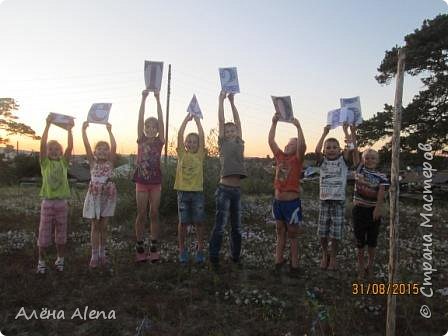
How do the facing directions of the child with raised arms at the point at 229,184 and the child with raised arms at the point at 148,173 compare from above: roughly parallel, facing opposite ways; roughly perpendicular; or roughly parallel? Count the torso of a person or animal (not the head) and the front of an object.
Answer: roughly parallel

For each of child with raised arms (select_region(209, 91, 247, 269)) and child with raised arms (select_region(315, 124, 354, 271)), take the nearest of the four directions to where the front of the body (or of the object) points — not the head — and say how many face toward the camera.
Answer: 2

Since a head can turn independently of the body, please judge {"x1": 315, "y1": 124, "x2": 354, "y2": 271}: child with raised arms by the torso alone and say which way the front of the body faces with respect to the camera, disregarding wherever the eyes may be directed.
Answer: toward the camera

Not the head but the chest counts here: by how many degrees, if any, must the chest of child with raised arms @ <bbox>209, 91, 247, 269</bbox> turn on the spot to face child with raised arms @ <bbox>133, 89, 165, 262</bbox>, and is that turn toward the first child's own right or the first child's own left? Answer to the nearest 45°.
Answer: approximately 90° to the first child's own right

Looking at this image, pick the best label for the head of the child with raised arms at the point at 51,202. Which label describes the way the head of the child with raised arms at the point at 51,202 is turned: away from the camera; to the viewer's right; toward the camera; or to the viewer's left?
toward the camera

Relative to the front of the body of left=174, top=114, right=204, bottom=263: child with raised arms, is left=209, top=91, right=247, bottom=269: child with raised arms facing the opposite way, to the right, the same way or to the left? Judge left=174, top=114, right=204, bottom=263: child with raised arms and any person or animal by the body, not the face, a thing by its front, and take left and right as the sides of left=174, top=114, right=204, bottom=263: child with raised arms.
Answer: the same way

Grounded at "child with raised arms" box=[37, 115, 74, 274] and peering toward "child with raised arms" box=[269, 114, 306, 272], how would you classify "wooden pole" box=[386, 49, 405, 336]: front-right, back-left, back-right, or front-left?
front-right

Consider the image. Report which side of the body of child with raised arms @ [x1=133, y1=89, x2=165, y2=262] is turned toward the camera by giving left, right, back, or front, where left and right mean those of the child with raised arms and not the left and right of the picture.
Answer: front

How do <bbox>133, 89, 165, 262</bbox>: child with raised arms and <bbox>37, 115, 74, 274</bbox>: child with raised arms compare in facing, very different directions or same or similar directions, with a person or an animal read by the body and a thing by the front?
same or similar directions

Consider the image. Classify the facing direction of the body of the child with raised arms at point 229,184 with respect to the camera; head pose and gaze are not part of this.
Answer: toward the camera

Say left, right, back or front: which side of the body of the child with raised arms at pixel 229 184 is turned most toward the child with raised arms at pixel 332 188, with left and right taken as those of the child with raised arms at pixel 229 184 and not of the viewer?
left
